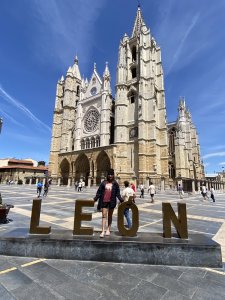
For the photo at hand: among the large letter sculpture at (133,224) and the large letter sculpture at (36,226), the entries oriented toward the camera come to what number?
2

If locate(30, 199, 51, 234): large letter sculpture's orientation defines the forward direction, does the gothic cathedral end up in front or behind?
behind

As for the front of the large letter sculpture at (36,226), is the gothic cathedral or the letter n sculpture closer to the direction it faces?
the letter n sculpture

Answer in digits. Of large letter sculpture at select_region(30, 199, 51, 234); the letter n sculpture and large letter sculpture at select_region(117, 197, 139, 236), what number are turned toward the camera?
3

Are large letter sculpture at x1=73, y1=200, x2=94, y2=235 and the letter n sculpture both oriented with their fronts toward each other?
no

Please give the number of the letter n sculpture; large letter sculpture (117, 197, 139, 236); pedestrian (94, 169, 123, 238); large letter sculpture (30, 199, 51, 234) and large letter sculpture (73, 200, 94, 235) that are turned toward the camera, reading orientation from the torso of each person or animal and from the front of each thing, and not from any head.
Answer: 5

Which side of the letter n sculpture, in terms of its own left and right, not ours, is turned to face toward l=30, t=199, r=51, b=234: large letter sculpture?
right

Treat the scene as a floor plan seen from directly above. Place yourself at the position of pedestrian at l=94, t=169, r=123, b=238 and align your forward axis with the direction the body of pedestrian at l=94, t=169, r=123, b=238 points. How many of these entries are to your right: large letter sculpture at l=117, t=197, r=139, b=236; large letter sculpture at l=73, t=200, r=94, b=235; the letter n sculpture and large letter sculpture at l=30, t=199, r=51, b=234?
2

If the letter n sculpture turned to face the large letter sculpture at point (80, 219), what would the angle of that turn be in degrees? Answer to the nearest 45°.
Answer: approximately 90° to its right

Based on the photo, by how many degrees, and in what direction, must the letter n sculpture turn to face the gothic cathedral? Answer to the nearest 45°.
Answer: approximately 180°

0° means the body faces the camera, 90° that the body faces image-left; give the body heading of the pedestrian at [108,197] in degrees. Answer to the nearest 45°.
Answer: approximately 0°

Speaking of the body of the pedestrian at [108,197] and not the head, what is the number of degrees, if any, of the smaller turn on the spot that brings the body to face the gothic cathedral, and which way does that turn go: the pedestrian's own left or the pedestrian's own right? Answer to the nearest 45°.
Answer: approximately 180°

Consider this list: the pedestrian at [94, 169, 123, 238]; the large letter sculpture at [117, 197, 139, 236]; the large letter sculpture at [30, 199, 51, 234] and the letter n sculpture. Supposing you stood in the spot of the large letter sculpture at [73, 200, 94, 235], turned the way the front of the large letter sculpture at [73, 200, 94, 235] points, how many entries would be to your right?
1

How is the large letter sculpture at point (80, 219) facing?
toward the camera

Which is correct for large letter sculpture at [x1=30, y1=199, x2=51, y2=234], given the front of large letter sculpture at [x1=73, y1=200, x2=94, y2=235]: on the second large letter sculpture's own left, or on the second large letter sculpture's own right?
on the second large letter sculpture's own right

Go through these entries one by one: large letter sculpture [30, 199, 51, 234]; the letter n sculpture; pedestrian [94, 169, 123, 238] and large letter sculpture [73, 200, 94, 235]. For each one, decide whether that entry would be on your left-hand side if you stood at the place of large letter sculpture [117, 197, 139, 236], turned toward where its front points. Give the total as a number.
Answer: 1

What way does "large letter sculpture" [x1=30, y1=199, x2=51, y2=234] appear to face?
toward the camera

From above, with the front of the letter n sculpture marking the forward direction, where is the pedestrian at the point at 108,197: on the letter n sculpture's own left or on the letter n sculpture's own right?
on the letter n sculpture's own right

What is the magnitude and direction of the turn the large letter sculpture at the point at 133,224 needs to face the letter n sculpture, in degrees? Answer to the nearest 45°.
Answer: approximately 90° to its left

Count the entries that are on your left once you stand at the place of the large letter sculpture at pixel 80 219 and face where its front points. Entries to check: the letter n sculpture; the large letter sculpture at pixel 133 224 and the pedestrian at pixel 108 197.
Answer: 3

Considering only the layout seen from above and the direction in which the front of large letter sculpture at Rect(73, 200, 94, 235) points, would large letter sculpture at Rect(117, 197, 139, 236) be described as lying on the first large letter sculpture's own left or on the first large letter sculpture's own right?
on the first large letter sculpture's own left

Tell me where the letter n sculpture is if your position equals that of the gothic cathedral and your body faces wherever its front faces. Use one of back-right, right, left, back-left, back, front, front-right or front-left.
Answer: front-left

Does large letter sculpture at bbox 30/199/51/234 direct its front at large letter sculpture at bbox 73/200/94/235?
no
